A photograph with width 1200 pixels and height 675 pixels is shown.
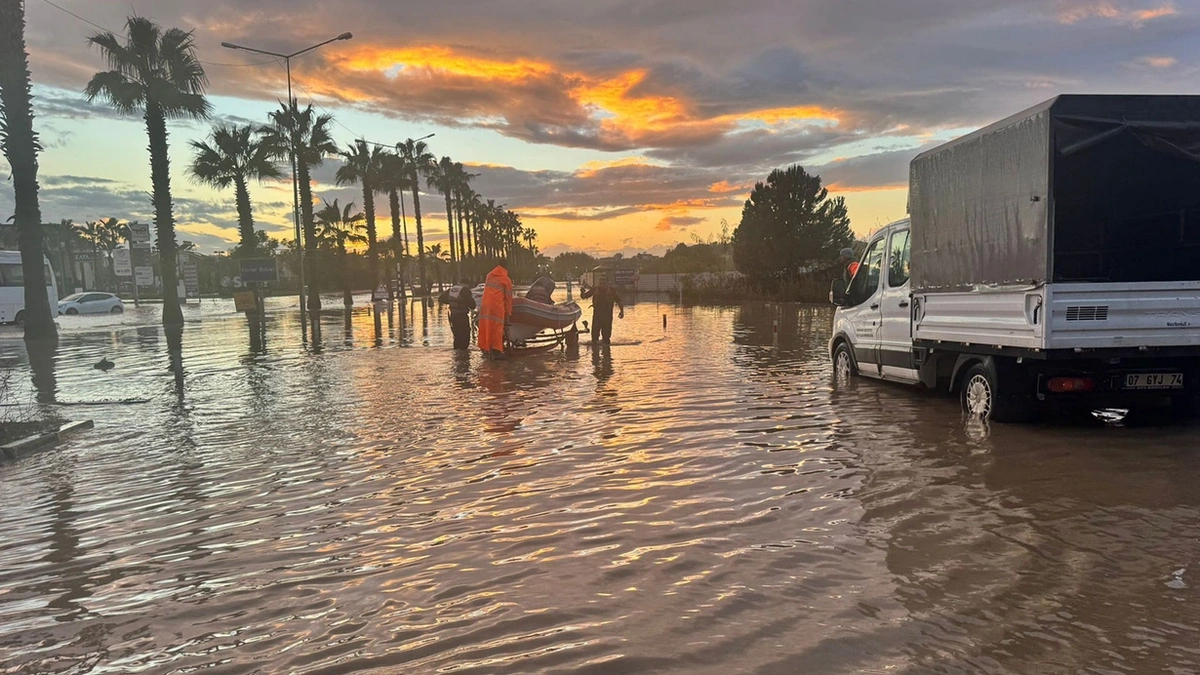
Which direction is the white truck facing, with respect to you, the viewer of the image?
facing away from the viewer and to the left of the viewer

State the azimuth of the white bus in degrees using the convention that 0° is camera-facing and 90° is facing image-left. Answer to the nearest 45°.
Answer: approximately 270°

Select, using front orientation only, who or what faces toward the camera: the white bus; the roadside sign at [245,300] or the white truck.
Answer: the roadside sign

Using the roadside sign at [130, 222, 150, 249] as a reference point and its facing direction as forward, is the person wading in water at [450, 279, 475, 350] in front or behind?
in front

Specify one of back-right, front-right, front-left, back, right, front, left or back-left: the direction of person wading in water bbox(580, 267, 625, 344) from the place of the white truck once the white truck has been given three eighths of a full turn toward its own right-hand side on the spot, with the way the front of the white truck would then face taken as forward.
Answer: back-left

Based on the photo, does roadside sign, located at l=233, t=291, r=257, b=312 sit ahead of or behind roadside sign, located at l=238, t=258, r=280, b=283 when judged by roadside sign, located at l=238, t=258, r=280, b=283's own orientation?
ahead

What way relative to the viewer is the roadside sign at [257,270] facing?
toward the camera

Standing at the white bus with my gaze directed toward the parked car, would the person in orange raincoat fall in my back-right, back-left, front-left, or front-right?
back-right

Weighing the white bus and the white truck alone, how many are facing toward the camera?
0

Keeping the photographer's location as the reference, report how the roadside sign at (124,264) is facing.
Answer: facing the viewer

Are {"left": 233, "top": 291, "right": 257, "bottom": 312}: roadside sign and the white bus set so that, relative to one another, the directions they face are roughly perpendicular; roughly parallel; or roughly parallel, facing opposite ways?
roughly perpendicular

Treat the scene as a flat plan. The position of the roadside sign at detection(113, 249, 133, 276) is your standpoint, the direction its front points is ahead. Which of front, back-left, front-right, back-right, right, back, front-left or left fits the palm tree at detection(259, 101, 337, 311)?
front-left

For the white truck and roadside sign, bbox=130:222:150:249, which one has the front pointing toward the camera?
the roadside sign

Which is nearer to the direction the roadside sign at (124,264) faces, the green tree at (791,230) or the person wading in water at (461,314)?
the person wading in water
